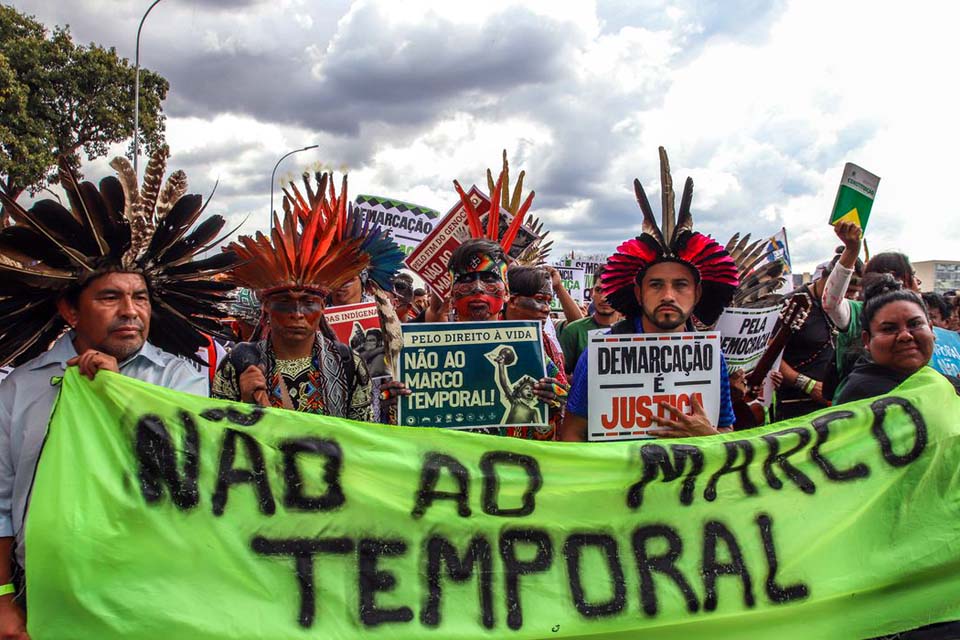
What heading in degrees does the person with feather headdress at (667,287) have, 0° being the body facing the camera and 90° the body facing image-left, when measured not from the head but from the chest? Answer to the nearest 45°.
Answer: approximately 0°

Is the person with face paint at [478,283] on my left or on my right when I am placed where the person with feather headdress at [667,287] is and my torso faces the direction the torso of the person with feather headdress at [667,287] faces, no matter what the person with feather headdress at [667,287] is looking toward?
on my right

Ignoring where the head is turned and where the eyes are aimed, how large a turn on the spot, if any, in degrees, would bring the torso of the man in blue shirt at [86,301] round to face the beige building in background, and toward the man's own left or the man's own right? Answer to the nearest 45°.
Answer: approximately 90° to the man's own left

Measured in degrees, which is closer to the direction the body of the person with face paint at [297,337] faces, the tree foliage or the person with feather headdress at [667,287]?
the person with feather headdress

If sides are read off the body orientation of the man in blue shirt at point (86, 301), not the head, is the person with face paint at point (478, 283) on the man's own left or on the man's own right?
on the man's own left

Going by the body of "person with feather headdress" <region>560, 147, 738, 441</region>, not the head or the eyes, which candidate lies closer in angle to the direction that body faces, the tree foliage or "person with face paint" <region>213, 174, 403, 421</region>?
the person with face paint

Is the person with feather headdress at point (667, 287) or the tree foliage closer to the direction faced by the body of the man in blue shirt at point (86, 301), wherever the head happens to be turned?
the person with feather headdress

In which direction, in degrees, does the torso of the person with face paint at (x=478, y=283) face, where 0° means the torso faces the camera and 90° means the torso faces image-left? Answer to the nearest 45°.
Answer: approximately 0°

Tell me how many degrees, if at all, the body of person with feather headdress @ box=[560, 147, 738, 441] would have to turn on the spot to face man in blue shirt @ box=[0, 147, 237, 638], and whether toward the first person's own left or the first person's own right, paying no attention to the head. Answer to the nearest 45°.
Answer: approximately 45° to the first person's own right

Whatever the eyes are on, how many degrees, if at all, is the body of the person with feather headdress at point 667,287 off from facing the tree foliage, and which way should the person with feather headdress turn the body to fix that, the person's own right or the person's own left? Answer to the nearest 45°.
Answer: approximately 135° to the person's own right
